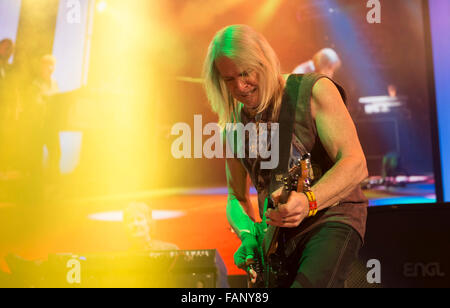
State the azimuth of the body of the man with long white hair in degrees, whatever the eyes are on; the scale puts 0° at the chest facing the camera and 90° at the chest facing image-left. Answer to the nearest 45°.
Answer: approximately 45°
